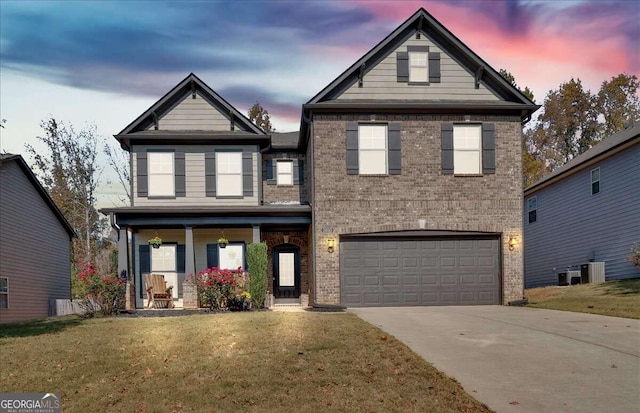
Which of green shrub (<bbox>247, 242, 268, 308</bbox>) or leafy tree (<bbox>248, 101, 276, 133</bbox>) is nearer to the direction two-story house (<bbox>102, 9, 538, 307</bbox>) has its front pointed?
the green shrub

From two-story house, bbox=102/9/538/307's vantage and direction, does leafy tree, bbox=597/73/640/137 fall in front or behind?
behind

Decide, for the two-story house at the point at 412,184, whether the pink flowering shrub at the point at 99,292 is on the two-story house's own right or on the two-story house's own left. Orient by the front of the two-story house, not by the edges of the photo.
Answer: on the two-story house's own right

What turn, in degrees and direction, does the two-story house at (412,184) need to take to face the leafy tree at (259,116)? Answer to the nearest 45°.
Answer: approximately 180°

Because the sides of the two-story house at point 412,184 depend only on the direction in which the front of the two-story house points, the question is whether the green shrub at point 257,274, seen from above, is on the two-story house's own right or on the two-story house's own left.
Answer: on the two-story house's own right

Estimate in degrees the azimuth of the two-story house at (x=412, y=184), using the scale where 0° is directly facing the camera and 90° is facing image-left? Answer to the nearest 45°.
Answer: approximately 0°

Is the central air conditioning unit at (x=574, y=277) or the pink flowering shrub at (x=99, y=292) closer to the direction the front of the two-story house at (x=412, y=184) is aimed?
the pink flowering shrub

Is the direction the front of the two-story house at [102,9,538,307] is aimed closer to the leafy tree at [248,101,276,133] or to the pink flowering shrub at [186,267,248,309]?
the pink flowering shrub
